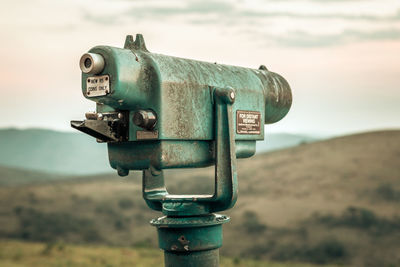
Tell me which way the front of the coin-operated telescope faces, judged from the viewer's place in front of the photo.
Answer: facing away from the viewer and to the right of the viewer
